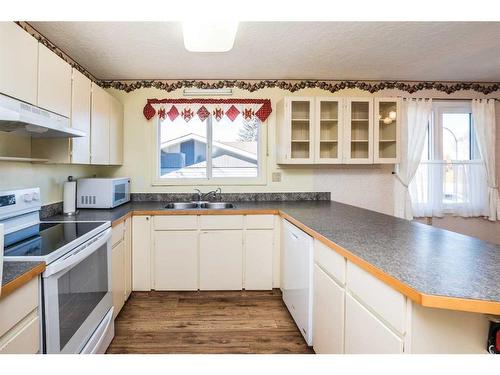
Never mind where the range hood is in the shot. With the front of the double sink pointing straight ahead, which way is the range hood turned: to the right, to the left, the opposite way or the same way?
to the left

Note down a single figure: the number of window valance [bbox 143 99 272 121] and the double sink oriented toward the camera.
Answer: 2

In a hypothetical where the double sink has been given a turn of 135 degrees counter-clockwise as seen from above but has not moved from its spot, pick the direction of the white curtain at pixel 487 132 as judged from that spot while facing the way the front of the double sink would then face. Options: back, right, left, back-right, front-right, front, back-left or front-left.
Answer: front-right

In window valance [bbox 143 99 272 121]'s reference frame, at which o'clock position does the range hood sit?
The range hood is roughly at 1 o'clock from the window valance.

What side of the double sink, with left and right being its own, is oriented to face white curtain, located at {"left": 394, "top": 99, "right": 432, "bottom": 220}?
left

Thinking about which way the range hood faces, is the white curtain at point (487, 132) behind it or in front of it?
in front

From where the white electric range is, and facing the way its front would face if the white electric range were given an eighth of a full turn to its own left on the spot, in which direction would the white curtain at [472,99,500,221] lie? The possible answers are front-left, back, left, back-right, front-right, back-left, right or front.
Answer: front

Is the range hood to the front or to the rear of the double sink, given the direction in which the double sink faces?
to the front

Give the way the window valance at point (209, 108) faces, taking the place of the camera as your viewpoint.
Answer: facing the viewer

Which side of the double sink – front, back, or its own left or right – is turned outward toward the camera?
front

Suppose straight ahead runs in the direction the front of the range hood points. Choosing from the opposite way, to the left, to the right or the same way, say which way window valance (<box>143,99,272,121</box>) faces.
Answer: to the right

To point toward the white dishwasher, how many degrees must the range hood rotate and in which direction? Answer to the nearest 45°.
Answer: approximately 45° to its left

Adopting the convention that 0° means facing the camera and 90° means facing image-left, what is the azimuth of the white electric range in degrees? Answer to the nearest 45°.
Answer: approximately 315°
